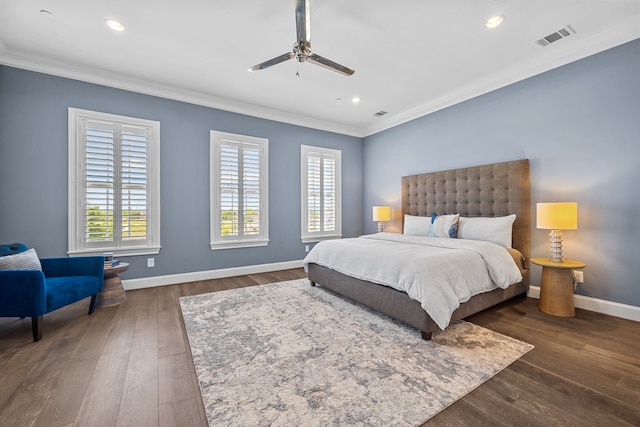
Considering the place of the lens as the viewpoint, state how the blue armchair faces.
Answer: facing the viewer and to the right of the viewer

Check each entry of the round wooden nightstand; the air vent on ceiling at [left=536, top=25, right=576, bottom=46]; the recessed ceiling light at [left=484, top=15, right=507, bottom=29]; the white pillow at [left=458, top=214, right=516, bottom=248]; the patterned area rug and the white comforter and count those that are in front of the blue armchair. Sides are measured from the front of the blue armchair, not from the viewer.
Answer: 6

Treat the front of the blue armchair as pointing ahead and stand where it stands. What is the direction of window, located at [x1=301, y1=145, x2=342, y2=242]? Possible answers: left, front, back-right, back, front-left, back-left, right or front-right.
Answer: front-left

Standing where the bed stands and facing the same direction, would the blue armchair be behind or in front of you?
in front

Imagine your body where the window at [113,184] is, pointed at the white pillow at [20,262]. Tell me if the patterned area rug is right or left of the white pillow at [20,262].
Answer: left

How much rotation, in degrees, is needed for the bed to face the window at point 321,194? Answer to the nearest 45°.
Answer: approximately 90° to its right

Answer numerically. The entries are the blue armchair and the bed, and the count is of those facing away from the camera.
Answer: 0

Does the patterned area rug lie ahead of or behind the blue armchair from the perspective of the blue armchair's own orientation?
ahead

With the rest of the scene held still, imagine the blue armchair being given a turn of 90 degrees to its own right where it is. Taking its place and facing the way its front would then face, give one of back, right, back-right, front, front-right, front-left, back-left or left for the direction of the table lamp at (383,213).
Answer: back-left

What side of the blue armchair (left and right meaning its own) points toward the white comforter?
front

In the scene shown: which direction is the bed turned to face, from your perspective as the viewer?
facing the viewer and to the left of the viewer

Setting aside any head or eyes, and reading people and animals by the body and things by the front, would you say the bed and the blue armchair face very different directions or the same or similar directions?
very different directions

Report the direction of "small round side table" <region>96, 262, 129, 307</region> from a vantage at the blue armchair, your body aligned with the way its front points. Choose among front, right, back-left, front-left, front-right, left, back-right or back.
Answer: left

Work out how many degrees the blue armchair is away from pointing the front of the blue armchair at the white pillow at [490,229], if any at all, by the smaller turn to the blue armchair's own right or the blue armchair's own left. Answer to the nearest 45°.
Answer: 0° — it already faces it

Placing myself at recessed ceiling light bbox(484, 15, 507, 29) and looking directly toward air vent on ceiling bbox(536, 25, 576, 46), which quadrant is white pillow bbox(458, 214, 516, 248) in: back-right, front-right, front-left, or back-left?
front-left
